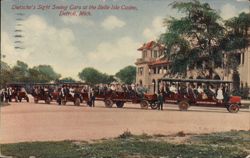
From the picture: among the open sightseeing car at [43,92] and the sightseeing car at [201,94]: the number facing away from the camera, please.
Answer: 0
